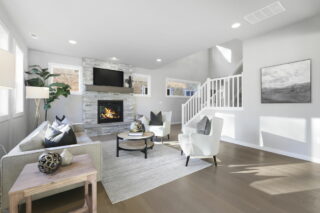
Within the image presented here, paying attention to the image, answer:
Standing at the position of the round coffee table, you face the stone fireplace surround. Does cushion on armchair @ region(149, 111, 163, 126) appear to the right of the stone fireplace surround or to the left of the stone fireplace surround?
right

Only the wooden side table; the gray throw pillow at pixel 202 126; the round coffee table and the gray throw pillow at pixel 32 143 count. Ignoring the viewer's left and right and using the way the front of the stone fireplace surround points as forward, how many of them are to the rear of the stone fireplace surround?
0

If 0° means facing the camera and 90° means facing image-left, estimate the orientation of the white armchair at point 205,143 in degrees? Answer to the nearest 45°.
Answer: approximately 90°

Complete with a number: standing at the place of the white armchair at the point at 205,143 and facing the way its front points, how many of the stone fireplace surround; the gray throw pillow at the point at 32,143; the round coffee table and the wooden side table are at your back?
0

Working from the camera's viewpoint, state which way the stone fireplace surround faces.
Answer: facing the viewer

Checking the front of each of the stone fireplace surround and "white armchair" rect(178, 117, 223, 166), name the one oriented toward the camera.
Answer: the stone fireplace surround

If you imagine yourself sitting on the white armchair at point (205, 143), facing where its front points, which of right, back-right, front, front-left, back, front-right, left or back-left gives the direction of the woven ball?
front-left

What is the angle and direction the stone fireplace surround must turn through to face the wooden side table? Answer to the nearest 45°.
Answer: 0° — it already faces it

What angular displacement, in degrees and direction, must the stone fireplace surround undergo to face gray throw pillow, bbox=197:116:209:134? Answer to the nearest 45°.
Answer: approximately 45° to its left

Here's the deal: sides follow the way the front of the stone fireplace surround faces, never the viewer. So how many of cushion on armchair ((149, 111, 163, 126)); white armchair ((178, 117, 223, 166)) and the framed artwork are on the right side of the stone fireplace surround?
0

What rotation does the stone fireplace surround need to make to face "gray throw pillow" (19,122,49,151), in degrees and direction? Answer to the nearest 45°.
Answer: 0° — it already faces it

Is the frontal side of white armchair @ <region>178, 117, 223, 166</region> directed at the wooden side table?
no

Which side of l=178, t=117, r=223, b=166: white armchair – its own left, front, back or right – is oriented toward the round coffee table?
front

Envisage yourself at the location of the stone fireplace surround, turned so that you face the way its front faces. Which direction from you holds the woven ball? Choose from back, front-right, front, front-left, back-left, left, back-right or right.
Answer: front

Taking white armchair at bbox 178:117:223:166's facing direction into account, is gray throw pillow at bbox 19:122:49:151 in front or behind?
in front

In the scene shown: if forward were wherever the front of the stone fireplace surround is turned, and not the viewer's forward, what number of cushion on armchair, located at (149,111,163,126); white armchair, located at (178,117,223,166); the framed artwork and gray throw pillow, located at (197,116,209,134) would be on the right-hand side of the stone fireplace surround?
0

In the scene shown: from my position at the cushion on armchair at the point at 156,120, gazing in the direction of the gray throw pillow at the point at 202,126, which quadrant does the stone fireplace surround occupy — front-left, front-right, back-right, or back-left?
back-right

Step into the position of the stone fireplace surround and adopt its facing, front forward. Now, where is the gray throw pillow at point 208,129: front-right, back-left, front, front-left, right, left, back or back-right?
front-left

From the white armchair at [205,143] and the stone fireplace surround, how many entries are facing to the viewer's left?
1
